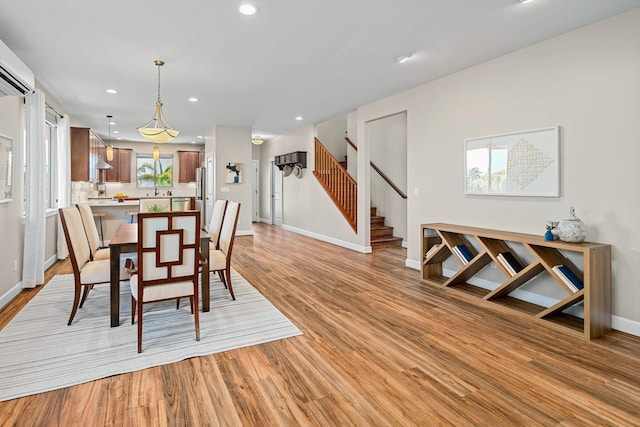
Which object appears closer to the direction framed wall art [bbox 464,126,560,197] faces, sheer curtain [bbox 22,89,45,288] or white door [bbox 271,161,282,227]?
the sheer curtain

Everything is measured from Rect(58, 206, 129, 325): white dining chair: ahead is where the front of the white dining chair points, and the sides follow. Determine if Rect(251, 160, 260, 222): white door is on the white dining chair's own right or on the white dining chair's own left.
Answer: on the white dining chair's own left

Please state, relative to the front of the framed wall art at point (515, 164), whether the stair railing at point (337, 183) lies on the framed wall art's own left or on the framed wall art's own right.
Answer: on the framed wall art's own right

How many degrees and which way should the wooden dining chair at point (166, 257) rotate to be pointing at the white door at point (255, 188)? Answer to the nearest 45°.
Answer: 0° — it already faces it

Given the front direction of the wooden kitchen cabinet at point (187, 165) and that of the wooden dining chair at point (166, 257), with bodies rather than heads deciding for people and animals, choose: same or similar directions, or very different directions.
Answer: very different directions

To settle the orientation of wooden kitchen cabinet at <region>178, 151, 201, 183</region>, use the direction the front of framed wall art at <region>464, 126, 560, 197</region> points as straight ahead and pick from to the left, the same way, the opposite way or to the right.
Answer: to the left

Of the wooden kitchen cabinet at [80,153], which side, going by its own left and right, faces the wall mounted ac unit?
right

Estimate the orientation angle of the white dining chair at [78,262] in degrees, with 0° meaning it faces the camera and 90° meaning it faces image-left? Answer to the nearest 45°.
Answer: approximately 315°

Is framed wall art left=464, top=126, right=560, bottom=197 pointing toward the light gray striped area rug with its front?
yes

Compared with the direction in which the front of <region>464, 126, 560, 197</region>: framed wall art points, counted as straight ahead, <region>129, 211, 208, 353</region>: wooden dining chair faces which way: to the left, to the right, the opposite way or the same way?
to the right

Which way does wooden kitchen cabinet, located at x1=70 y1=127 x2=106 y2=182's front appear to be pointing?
to the viewer's right

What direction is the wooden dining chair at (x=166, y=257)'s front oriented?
away from the camera
